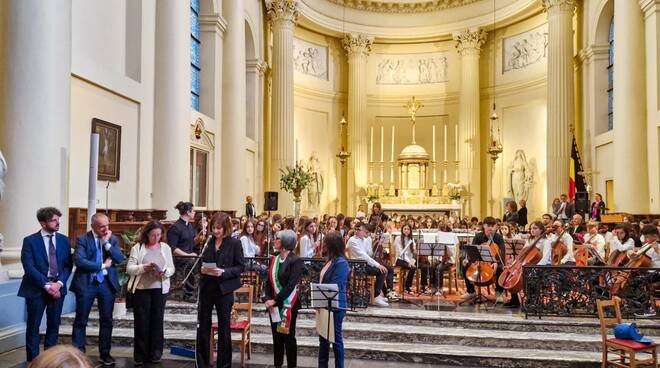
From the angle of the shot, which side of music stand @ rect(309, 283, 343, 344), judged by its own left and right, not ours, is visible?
back

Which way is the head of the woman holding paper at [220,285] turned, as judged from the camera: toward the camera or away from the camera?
toward the camera

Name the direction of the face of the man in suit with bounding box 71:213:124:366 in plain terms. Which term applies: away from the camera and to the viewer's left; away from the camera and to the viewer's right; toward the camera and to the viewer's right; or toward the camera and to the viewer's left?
toward the camera and to the viewer's right

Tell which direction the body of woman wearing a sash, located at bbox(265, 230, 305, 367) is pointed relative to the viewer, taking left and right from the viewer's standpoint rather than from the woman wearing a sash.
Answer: facing the viewer and to the left of the viewer

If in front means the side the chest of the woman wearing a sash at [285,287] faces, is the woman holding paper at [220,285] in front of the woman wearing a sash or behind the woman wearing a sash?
in front

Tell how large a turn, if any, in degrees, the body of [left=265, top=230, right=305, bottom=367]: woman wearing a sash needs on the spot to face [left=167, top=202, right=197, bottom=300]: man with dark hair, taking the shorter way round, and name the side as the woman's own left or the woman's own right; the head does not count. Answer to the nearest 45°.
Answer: approximately 90° to the woman's own right

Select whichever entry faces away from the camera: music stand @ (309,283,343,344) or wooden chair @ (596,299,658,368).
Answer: the music stand
